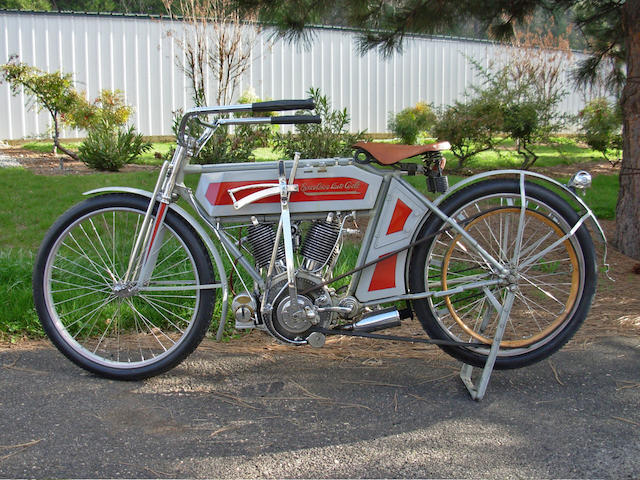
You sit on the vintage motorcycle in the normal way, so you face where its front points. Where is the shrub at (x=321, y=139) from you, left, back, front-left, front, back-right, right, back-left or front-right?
right

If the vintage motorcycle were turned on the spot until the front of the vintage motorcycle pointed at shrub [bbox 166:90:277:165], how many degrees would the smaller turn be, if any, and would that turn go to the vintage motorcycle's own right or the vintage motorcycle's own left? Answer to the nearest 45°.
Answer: approximately 90° to the vintage motorcycle's own right

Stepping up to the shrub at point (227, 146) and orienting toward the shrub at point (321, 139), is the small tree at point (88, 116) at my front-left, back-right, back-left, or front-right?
back-left

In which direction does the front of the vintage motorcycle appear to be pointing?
to the viewer's left

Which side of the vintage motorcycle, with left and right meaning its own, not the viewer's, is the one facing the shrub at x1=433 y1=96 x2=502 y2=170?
right

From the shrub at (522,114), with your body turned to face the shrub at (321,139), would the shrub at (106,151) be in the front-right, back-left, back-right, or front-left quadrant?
front-right

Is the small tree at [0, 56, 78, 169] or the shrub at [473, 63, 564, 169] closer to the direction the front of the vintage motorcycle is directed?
the small tree

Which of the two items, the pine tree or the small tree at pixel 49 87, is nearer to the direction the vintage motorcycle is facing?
the small tree
